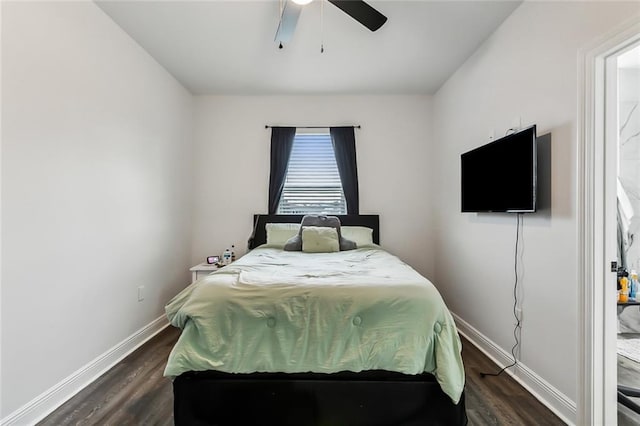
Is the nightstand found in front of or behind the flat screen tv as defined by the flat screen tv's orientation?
in front

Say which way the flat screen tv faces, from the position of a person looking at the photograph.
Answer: facing the viewer and to the left of the viewer

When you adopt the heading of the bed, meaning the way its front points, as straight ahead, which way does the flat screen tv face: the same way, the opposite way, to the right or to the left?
to the right

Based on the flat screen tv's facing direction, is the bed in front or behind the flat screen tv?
in front

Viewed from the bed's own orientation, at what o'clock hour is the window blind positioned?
The window blind is roughly at 6 o'clock from the bed.

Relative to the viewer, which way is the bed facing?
toward the camera

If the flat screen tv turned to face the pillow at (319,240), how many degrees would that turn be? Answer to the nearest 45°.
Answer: approximately 45° to its right

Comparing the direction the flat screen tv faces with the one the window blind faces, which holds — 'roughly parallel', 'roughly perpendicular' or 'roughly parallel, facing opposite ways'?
roughly perpendicular

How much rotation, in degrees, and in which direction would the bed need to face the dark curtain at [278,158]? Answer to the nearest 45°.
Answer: approximately 180°

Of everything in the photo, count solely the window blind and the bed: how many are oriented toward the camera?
2
